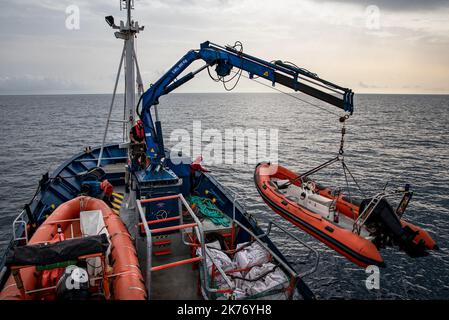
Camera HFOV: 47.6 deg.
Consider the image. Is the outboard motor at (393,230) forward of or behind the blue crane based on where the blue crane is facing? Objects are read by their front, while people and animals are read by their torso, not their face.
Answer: forward

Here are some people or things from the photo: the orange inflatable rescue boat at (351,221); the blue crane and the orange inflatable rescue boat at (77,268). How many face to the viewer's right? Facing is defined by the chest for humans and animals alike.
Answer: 1

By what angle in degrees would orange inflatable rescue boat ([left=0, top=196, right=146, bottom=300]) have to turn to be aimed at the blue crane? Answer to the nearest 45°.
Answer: approximately 45° to its right

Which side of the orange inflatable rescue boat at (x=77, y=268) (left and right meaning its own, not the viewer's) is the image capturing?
back

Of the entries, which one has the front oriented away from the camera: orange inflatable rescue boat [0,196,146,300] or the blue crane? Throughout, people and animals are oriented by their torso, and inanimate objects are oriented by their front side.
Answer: the orange inflatable rescue boat

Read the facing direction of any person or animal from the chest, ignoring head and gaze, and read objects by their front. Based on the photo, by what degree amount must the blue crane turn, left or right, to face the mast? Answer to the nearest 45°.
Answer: approximately 135° to its left

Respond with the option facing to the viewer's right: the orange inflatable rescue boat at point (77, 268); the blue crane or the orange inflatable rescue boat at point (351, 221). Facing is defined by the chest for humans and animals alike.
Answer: the blue crane

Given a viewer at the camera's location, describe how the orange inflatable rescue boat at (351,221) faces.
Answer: facing away from the viewer and to the left of the viewer

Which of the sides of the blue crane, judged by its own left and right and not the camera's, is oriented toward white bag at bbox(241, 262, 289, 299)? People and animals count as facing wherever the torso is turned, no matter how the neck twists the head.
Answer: right

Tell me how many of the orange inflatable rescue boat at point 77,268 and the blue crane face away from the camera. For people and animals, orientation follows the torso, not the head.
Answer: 1

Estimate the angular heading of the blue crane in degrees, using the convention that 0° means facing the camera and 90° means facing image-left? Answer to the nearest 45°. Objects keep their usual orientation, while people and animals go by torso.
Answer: approximately 270°
